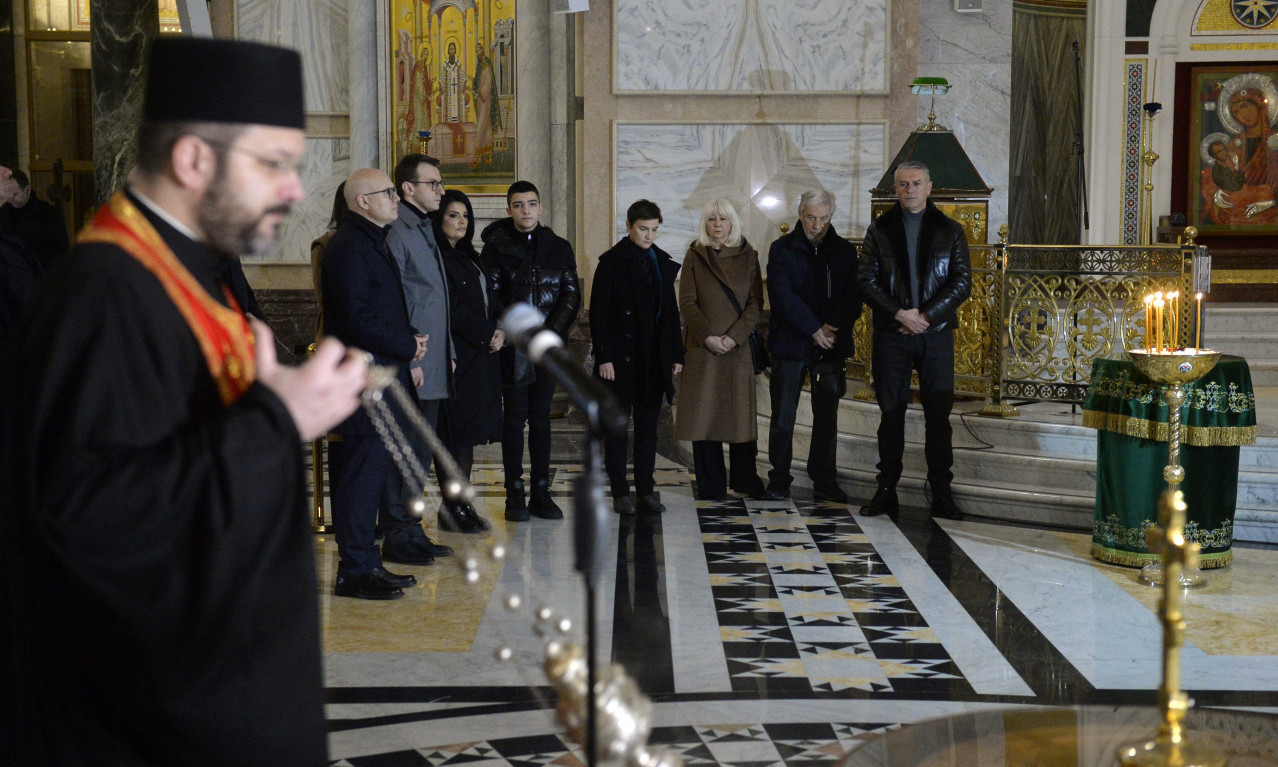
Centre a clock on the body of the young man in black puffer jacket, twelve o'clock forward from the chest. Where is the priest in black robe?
The priest in black robe is roughly at 12 o'clock from the young man in black puffer jacket.

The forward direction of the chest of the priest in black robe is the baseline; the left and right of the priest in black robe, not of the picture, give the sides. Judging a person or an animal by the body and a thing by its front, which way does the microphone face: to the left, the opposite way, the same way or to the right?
the opposite way

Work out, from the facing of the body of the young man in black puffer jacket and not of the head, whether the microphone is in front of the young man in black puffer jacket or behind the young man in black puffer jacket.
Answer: in front

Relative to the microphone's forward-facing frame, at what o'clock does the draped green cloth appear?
The draped green cloth is roughly at 4 o'clock from the microphone.

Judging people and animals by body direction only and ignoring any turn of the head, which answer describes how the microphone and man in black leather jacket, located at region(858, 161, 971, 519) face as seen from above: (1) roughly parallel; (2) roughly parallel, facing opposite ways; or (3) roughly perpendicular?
roughly perpendicular

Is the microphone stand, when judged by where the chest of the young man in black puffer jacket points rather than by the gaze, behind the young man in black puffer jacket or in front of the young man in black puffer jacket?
in front

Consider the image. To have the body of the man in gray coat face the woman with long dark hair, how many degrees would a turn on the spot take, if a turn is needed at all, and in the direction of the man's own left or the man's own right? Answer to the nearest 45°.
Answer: approximately 90° to the man's own left

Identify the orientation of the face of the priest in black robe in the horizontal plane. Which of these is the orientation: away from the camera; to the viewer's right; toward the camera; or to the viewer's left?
to the viewer's right

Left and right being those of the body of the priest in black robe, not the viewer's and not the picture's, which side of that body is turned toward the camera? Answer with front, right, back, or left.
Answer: right

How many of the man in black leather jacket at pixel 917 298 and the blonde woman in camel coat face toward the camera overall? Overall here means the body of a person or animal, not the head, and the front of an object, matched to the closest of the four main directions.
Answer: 2
